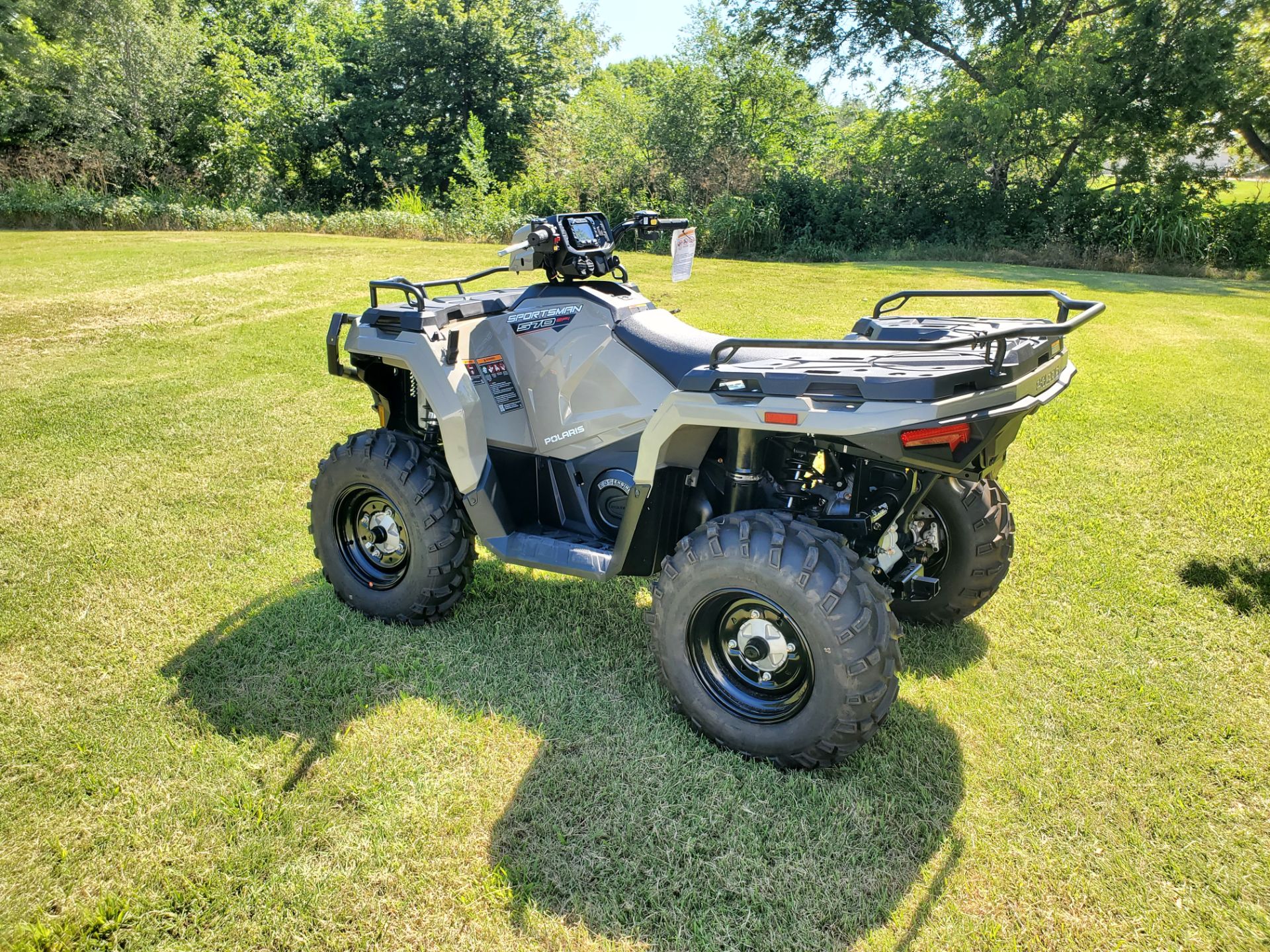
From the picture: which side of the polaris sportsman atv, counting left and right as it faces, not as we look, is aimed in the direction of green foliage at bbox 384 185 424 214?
front

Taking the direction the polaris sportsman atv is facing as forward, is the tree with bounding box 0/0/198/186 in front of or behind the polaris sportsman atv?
in front

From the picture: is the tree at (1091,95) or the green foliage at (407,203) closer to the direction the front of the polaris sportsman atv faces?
the green foliage

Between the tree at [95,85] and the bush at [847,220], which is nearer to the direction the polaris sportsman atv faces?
the tree

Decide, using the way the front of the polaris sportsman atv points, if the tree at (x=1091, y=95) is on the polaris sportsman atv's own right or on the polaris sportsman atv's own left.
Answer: on the polaris sportsman atv's own right

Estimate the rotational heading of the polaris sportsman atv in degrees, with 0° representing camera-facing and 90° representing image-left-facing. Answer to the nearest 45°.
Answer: approximately 135°

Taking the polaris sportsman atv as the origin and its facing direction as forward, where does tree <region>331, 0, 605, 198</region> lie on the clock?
The tree is roughly at 1 o'clock from the polaris sportsman atv.
